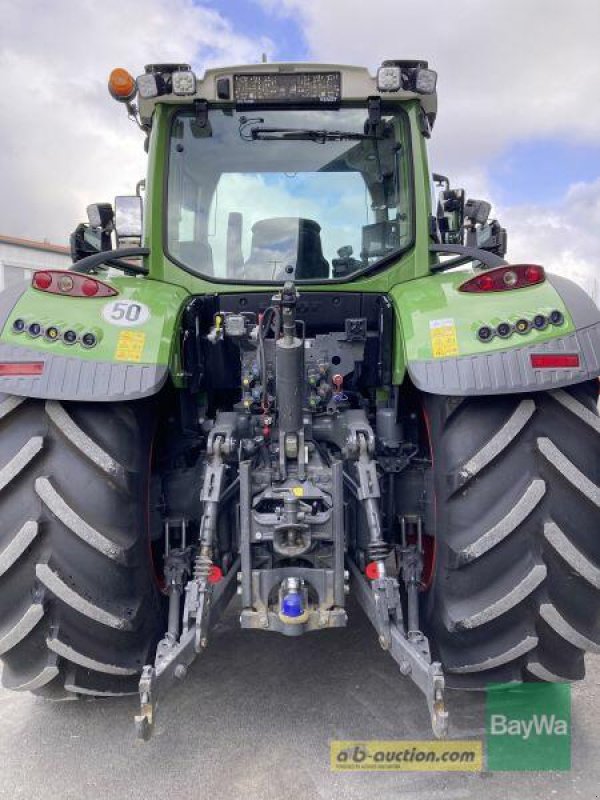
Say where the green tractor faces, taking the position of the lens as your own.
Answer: facing away from the viewer
